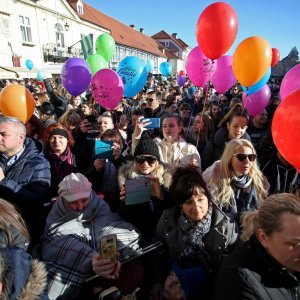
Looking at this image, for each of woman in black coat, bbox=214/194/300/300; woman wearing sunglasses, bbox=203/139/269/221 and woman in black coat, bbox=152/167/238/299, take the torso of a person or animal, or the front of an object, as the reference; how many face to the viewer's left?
0

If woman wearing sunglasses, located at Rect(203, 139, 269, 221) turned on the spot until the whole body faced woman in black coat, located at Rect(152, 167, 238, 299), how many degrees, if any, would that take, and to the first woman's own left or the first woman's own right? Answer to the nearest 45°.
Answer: approximately 45° to the first woman's own right

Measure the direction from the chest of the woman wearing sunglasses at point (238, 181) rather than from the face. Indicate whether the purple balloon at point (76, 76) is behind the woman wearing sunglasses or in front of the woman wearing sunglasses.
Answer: behind

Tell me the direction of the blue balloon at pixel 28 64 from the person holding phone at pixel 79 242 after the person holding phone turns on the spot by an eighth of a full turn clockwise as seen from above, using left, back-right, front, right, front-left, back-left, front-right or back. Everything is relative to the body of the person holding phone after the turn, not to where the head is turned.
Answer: back

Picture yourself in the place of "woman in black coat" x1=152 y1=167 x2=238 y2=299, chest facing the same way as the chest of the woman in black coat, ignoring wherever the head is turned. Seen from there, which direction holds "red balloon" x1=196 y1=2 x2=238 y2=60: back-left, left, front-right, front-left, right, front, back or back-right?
back

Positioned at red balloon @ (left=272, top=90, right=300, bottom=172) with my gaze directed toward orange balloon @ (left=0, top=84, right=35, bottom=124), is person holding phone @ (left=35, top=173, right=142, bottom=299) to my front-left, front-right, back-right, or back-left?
front-left

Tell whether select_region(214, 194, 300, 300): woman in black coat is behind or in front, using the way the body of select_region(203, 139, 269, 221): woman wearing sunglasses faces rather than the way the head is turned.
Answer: in front

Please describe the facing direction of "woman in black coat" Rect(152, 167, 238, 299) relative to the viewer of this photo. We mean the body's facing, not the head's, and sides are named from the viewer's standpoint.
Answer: facing the viewer

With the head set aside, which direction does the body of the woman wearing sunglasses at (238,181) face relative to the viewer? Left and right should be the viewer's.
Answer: facing the viewer and to the right of the viewer
